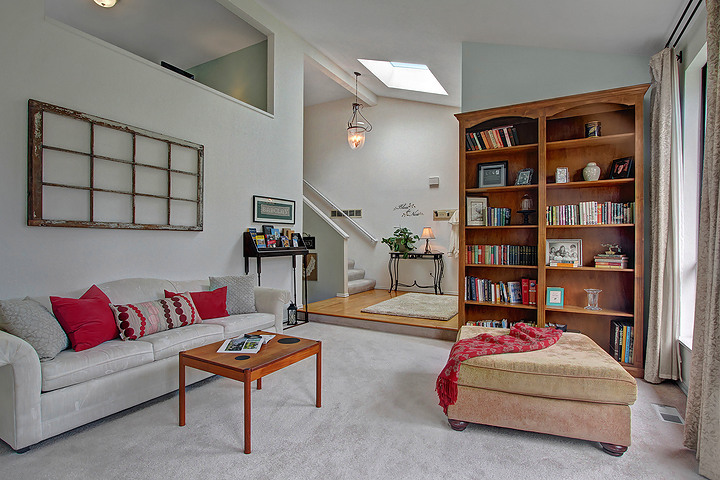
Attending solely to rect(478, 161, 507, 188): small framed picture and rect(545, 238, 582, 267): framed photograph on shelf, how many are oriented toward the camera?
2

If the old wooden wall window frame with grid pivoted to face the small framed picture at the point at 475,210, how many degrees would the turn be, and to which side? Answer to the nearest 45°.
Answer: approximately 45° to its left

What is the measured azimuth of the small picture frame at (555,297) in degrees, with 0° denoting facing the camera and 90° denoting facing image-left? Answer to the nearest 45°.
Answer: approximately 0°

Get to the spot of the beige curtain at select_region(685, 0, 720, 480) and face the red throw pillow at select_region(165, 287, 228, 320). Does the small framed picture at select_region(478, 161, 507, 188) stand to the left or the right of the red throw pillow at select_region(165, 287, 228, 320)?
right

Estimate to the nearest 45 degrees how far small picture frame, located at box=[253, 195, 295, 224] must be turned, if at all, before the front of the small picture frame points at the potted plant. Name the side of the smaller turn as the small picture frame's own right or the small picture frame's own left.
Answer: approximately 90° to the small picture frame's own left

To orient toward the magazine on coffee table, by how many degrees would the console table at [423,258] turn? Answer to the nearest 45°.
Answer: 0° — it already faces it

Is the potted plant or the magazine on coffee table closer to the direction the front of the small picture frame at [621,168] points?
the magazine on coffee table

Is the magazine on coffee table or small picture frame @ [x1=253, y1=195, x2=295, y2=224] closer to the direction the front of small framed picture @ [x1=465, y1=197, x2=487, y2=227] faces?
the magazine on coffee table

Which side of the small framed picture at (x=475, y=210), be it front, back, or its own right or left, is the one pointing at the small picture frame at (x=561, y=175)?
left

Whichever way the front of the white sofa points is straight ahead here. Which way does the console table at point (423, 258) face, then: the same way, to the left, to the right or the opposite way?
to the right

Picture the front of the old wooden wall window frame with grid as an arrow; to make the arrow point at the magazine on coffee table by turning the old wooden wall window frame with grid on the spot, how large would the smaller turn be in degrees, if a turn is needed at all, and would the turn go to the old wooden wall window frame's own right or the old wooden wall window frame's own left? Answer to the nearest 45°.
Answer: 0° — it already faces it
